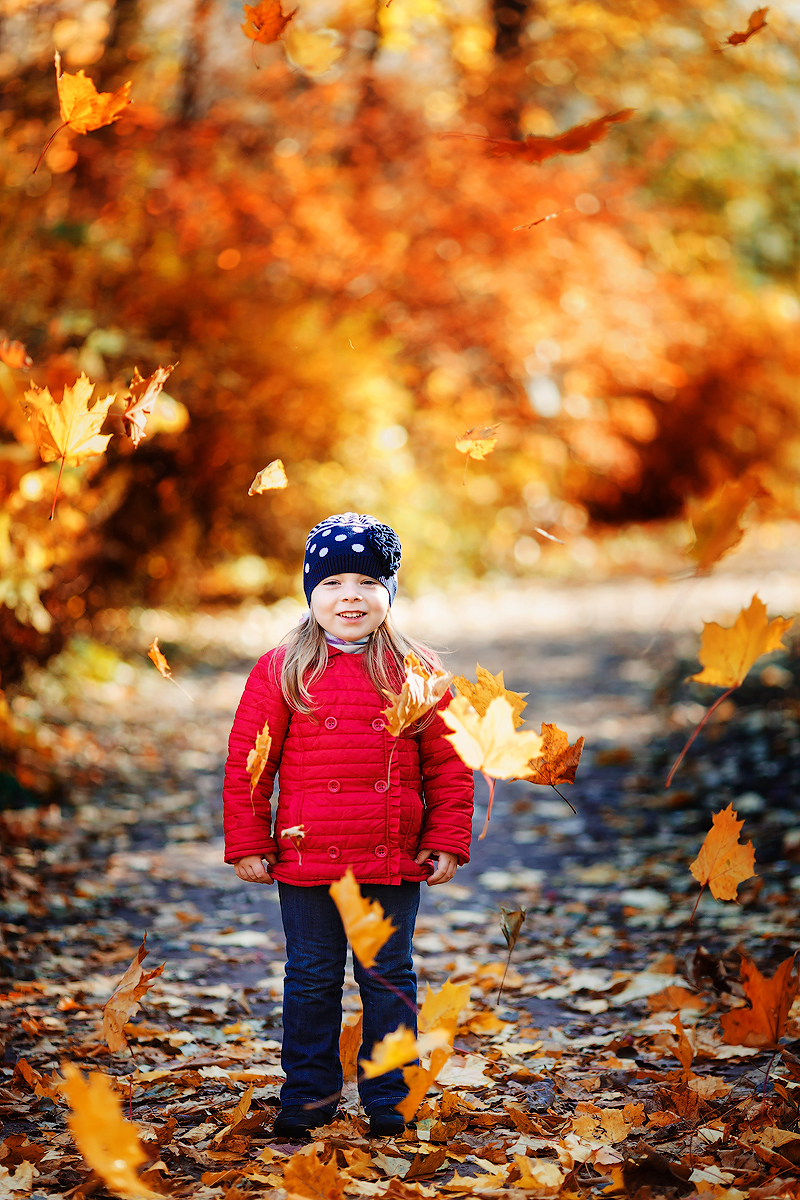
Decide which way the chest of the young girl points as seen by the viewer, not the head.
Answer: toward the camera

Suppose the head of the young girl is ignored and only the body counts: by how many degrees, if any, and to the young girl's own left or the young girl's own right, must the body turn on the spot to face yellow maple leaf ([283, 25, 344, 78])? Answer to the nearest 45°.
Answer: approximately 180°
